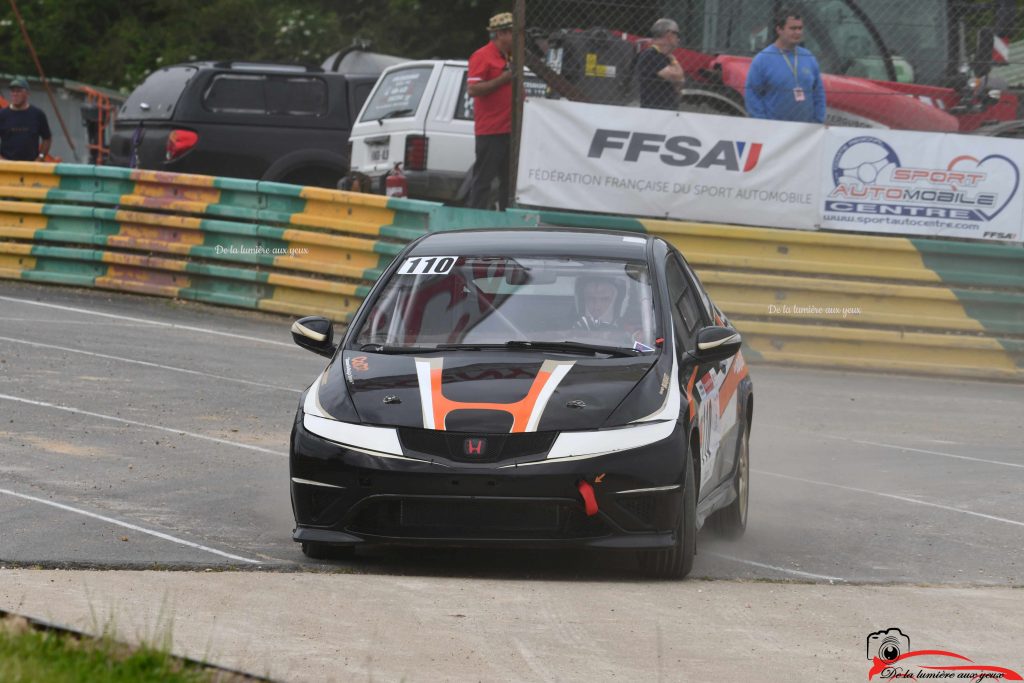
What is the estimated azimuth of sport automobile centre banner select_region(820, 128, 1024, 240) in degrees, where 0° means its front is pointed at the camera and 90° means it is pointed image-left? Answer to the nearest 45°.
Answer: approximately 0°

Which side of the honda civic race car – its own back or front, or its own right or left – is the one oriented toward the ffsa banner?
back

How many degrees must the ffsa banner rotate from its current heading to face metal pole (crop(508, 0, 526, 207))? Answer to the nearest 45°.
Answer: approximately 90° to its right

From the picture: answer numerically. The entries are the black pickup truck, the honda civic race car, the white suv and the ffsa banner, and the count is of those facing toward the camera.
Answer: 2

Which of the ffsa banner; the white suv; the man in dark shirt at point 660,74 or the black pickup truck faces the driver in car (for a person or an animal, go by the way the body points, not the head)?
the ffsa banner

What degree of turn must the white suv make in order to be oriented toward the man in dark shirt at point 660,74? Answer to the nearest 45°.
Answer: approximately 90° to its right

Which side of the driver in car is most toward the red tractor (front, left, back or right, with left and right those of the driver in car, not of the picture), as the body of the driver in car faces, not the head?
back
